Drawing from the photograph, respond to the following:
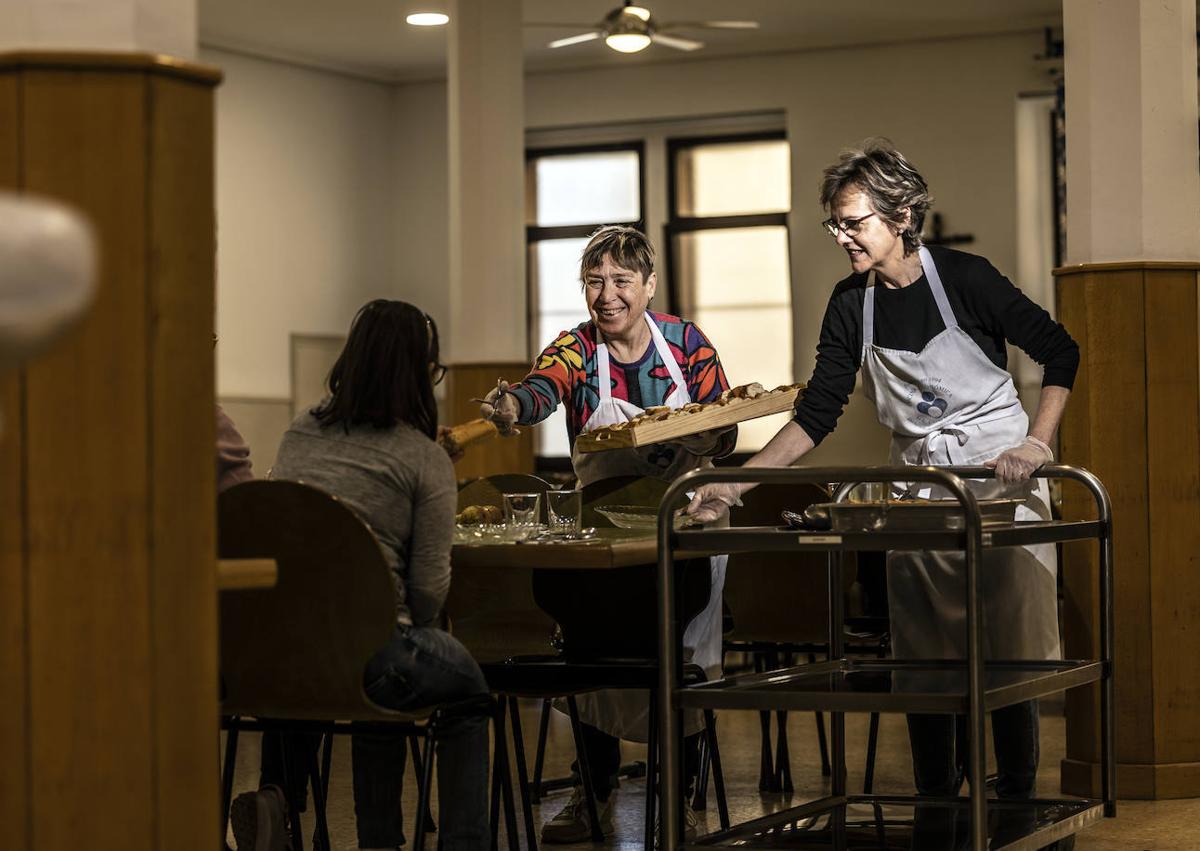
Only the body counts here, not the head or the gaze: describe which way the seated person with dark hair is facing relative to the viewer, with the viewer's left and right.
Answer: facing away from the viewer and to the right of the viewer

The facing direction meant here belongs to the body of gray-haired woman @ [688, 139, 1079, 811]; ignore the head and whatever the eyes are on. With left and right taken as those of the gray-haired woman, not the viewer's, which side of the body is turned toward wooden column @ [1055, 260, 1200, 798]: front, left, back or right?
back

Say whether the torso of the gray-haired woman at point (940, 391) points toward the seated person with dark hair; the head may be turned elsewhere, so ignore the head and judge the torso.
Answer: yes

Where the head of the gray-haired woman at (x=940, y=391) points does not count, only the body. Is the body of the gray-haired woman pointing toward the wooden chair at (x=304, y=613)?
yes

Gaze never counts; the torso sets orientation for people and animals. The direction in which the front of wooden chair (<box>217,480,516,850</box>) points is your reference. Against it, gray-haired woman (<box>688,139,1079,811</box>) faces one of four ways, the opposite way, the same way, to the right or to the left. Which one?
the opposite way

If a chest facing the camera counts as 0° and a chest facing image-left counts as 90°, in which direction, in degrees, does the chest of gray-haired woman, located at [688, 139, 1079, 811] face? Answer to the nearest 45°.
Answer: approximately 45°

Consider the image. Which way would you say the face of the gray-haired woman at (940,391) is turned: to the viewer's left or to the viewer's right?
to the viewer's left

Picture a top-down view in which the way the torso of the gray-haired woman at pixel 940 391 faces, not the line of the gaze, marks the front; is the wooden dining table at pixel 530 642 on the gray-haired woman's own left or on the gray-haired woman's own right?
on the gray-haired woman's own right

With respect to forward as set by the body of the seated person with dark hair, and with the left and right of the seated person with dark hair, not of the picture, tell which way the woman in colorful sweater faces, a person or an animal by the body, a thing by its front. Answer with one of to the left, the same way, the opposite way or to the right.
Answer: the opposite way
